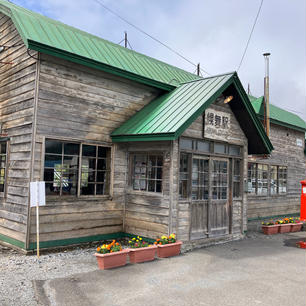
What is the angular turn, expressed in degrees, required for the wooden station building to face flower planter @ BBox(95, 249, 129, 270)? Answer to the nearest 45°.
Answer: approximately 45° to its right

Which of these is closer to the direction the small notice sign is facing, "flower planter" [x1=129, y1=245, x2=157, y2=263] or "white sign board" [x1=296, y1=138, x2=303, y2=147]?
the flower planter

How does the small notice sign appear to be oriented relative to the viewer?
toward the camera

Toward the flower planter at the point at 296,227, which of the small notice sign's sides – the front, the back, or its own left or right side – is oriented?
left

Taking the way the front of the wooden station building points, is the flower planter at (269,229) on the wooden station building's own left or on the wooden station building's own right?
on the wooden station building's own left

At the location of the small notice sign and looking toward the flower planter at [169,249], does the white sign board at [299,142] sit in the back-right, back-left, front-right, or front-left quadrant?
front-left

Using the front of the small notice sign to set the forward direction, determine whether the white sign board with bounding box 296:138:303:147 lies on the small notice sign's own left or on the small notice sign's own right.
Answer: on the small notice sign's own left

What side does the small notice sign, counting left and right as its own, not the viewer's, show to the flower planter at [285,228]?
left

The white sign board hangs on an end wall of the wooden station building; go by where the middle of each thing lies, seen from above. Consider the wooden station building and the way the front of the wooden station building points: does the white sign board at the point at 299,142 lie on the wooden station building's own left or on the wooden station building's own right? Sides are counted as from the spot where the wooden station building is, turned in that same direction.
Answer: on the wooden station building's own left

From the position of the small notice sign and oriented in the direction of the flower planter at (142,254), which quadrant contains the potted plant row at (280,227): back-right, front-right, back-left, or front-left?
front-left

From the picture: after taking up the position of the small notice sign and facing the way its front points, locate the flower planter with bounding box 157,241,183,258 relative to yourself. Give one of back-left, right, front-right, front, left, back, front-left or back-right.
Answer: left

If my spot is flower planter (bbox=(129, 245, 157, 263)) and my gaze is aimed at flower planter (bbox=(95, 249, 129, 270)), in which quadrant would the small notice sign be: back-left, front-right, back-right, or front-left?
front-right

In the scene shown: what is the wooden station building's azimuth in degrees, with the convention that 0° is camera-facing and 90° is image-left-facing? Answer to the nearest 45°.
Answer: approximately 315°

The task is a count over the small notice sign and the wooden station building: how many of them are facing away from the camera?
0
